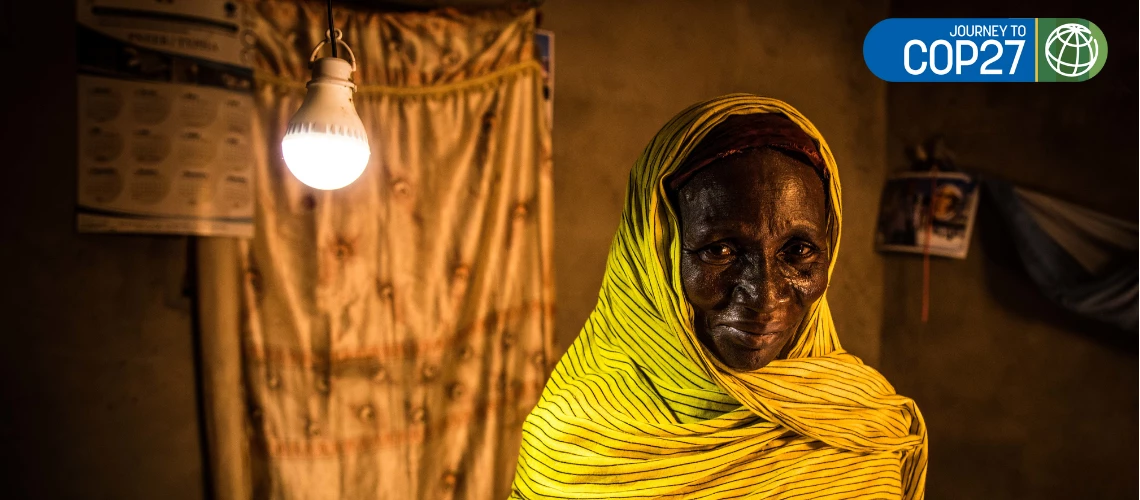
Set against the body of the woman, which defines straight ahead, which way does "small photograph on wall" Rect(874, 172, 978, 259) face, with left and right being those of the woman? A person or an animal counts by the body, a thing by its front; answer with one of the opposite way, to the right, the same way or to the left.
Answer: the same way

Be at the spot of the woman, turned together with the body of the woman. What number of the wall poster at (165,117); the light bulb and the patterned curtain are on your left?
0

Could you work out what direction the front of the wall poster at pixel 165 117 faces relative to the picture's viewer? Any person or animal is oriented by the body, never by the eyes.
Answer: facing the viewer

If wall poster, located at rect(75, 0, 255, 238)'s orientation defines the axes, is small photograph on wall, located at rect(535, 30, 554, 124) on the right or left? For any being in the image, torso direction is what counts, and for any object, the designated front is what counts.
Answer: on its left

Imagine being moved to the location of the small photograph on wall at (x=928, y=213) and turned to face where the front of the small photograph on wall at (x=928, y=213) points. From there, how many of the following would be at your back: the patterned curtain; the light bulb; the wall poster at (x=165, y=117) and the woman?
0

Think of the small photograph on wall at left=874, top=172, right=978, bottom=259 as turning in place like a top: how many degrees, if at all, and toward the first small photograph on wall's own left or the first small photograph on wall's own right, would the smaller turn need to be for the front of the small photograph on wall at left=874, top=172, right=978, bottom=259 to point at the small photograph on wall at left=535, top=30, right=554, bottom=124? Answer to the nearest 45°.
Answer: approximately 45° to the first small photograph on wall's own right

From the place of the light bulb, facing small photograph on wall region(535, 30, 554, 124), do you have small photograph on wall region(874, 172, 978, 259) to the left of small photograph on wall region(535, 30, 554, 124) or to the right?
right

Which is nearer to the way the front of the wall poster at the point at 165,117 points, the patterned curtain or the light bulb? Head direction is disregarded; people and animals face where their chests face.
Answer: the light bulb

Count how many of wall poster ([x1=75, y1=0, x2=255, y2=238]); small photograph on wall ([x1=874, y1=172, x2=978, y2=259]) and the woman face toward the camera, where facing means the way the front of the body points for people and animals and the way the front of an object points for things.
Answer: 3

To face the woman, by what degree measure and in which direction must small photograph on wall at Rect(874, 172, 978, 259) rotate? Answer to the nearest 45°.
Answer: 0° — it already faces them

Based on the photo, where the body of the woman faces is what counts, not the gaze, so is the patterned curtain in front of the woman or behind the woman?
behind

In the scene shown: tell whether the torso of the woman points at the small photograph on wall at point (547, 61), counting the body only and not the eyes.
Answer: no

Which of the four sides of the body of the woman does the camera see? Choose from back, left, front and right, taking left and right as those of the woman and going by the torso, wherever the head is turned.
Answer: front

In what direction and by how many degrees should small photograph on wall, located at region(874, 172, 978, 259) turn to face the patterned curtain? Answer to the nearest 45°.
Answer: approximately 45° to its right

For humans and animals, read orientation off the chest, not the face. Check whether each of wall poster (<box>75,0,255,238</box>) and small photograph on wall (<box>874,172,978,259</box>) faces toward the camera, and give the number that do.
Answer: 2

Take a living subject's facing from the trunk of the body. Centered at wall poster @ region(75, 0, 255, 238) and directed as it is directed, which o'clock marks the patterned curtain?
The patterned curtain is roughly at 9 o'clock from the wall poster.

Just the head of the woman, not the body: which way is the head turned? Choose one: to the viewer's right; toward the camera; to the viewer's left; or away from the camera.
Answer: toward the camera

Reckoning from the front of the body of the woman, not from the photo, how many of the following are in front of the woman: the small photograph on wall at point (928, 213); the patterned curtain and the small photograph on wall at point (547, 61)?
0

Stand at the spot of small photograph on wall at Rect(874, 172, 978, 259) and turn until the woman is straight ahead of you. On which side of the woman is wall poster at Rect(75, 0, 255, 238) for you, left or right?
right
